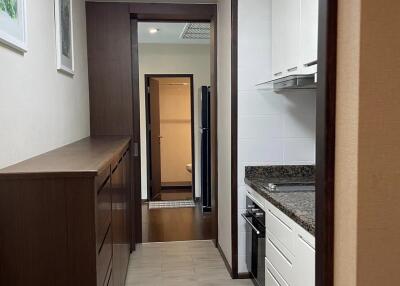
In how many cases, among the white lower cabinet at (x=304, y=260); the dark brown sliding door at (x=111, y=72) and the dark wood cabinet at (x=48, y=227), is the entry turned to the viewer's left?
1

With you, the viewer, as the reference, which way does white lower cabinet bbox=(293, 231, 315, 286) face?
facing to the left of the viewer

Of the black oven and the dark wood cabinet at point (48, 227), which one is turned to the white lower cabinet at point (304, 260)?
the dark wood cabinet

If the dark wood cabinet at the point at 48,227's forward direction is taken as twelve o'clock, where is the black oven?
The black oven is roughly at 11 o'clock from the dark wood cabinet.

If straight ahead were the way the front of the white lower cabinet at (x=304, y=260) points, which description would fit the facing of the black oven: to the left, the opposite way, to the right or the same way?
the same way

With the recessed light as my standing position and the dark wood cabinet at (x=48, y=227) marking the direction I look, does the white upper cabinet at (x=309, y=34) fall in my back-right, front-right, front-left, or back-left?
front-left

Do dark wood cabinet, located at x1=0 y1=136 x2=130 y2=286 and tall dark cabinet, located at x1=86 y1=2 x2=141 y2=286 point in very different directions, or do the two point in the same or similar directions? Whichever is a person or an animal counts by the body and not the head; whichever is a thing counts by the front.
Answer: same or similar directions

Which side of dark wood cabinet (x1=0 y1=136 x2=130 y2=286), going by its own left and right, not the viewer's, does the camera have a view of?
right

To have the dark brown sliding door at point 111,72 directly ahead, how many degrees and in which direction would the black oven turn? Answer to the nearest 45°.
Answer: approximately 45° to its right

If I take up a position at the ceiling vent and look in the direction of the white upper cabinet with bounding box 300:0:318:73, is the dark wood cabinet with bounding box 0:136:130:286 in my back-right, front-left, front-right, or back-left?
front-right

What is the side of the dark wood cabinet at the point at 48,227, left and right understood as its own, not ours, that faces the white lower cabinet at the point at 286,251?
front

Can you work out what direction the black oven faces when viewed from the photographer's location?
facing to the left of the viewer

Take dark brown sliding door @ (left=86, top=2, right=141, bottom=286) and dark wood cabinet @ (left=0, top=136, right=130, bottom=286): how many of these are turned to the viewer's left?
0
